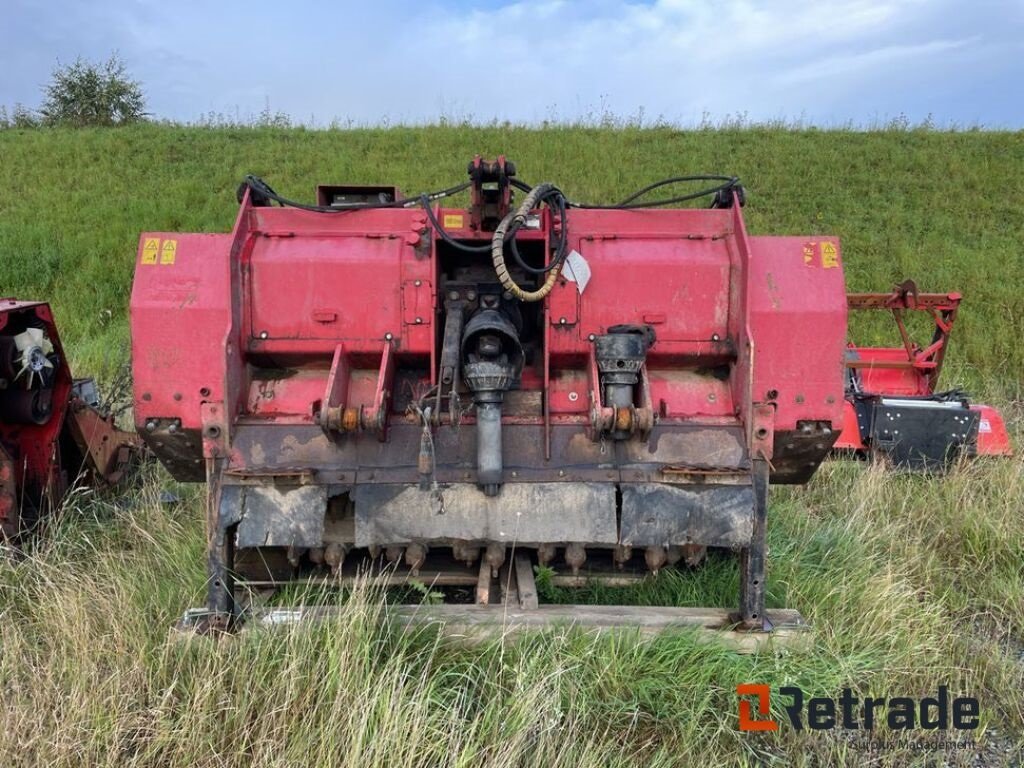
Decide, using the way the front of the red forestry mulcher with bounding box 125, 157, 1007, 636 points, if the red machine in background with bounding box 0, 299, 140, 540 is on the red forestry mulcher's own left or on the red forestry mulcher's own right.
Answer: on the red forestry mulcher's own right

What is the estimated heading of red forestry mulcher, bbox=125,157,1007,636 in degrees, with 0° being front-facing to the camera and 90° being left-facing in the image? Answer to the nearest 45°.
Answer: approximately 0°

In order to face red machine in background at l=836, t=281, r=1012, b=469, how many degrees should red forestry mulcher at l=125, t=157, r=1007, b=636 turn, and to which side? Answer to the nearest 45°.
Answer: approximately 135° to its left
